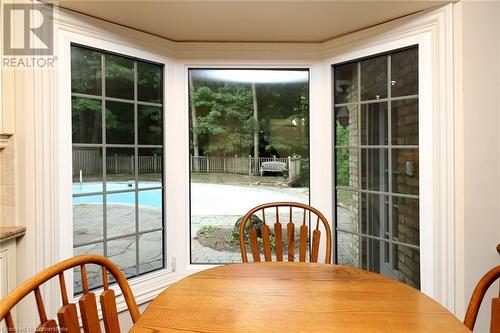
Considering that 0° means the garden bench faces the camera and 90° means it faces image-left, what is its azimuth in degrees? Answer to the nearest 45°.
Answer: approximately 0°

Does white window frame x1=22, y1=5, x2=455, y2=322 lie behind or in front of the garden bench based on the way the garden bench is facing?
in front

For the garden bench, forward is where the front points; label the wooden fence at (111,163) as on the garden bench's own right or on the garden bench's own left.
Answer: on the garden bench's own right

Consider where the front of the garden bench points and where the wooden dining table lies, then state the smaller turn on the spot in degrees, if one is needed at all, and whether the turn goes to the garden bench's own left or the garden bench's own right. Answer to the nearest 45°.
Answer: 0° — it already faces it

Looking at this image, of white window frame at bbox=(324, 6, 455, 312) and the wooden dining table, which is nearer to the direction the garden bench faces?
the wooden dining table
